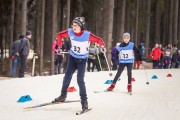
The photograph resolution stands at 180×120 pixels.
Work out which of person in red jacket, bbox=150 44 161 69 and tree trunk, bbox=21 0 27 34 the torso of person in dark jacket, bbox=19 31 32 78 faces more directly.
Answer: the person in red jacket

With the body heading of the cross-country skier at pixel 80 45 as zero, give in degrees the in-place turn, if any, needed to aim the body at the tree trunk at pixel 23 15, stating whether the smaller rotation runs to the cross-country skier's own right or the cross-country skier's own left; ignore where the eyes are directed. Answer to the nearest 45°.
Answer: approximately 135° to the cross-country skier's own right

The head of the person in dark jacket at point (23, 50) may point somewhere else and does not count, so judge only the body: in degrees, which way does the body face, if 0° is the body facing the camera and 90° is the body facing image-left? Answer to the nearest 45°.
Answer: approximately 270°

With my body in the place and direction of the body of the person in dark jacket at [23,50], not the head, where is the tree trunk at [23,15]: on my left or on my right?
on my left

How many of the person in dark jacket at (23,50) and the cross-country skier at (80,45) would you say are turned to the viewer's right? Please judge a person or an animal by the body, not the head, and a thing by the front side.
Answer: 1

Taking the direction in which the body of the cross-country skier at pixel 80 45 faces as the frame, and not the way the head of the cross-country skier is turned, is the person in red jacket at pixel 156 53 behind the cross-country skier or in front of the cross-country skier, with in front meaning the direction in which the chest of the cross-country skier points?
behind

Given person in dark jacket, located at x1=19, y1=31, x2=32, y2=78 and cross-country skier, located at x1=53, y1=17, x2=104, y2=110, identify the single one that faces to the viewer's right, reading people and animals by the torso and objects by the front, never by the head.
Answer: the person in dark jacket
